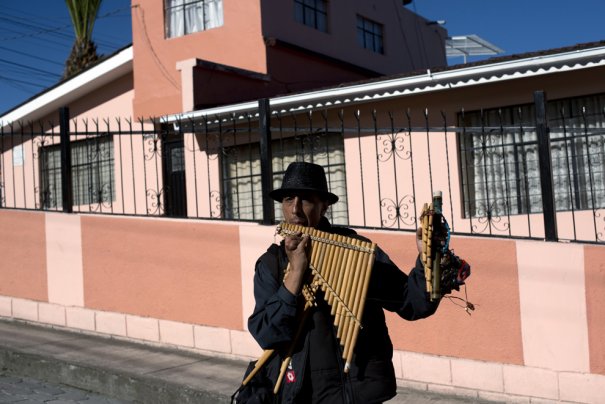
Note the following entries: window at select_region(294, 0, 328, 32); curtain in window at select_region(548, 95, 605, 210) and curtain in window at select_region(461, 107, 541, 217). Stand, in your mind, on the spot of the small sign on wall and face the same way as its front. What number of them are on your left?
3

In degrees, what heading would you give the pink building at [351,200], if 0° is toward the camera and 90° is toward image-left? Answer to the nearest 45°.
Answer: approximately 45°

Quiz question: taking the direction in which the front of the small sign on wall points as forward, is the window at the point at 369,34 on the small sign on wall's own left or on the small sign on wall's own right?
on the small sign on wall's own left

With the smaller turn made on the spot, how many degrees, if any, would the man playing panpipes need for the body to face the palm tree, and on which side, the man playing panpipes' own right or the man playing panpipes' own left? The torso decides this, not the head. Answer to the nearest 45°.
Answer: approximately 135° to the man playing panpipes' own right

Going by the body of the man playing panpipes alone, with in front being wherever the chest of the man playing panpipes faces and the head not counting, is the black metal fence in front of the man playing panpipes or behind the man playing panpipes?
behind

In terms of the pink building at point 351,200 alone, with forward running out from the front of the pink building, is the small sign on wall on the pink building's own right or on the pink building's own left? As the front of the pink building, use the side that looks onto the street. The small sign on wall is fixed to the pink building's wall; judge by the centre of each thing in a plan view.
on the pink building's own right

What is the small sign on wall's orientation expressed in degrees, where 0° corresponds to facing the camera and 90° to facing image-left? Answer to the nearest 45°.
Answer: approximately 45°

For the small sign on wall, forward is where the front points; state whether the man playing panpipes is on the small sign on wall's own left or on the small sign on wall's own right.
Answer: on the small sign on wall's own left
